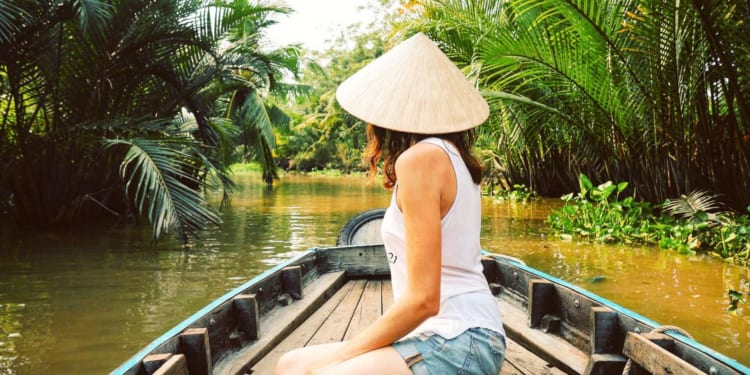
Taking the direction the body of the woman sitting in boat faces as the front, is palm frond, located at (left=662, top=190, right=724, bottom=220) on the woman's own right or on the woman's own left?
on the woman's own right

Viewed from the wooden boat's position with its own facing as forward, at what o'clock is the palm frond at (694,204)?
The palm frond is roughly at 1 o'clock from the wooden boat.

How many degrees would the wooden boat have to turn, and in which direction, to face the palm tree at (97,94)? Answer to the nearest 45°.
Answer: approximately 45° to its left

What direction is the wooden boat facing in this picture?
away from the camera

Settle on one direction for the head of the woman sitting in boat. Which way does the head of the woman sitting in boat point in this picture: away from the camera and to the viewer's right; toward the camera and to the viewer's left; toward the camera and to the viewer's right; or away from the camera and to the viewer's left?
away from the camera and to the viewer's left
